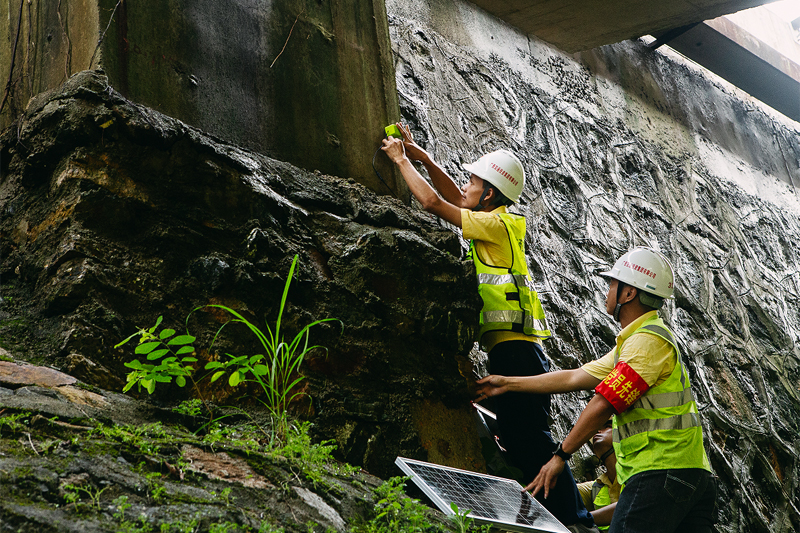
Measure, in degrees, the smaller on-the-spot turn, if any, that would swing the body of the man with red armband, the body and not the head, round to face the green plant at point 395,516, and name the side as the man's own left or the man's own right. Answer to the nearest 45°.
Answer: approximately 45° to the man's own left

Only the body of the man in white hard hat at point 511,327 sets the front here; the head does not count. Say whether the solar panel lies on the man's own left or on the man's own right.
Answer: on the man's own left

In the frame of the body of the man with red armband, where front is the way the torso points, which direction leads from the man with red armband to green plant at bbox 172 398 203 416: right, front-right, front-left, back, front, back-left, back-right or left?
front-left

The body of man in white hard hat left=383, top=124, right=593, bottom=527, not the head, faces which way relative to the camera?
to the viewer's left

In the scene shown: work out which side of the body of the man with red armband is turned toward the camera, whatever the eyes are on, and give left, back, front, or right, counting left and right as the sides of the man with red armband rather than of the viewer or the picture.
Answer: left

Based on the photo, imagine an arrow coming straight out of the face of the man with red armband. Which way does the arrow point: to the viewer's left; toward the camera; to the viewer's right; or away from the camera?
to the viewer's left

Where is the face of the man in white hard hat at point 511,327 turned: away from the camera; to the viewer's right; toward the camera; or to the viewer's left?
to the viewer's left

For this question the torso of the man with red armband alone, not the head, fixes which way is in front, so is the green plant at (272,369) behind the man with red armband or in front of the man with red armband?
in front

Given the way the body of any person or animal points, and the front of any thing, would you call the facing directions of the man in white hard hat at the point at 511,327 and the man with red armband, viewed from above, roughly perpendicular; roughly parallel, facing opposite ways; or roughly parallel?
roughly parallel

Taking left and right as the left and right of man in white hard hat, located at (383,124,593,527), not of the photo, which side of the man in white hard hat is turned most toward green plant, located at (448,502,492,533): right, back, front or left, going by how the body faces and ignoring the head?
left

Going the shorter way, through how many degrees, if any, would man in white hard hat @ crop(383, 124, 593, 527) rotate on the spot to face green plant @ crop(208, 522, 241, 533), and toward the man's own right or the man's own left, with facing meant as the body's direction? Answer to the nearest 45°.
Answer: approximately 90° to the man's own left

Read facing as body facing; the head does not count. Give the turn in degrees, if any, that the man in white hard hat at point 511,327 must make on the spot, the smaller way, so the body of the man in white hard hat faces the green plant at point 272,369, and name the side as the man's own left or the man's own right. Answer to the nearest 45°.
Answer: approximately 45° to the man's own left
